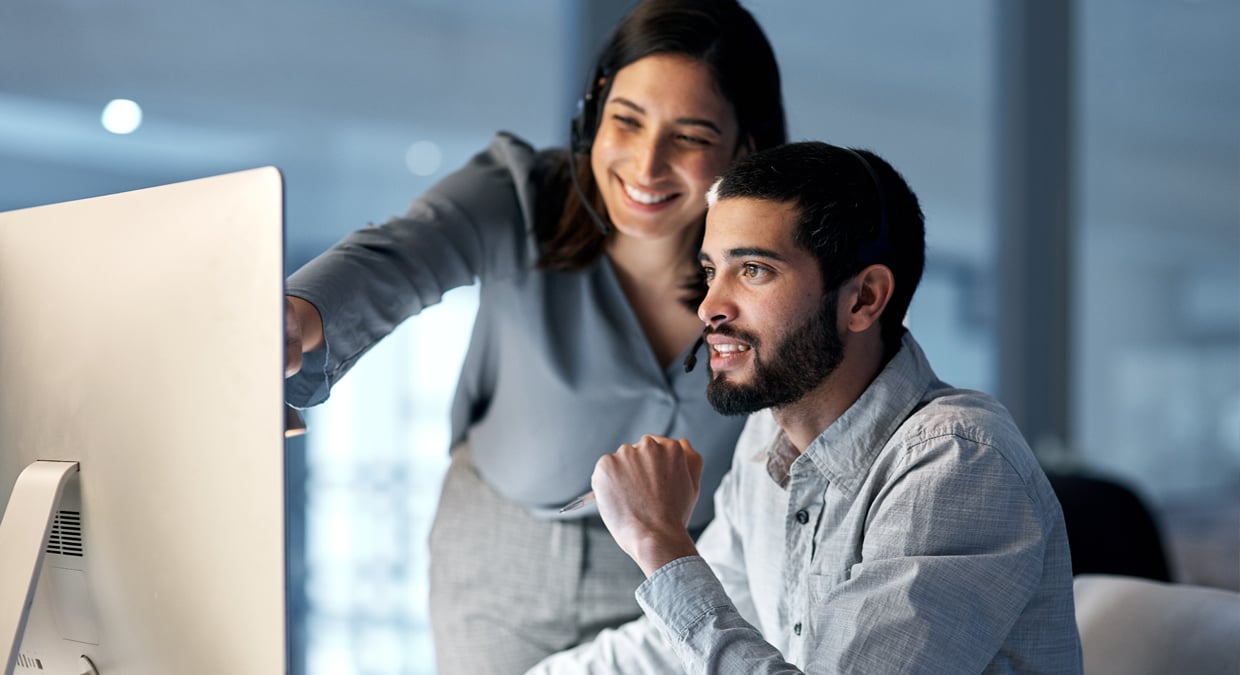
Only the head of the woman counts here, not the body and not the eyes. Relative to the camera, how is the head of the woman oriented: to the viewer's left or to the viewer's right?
to the viewer's left

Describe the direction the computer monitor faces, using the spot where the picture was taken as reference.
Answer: facing away from the viewer and to the right of the viewer

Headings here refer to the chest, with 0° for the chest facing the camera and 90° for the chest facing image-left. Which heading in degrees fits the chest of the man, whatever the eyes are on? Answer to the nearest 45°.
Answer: approximately 45°

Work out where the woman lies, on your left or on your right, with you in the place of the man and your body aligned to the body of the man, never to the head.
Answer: on your right
